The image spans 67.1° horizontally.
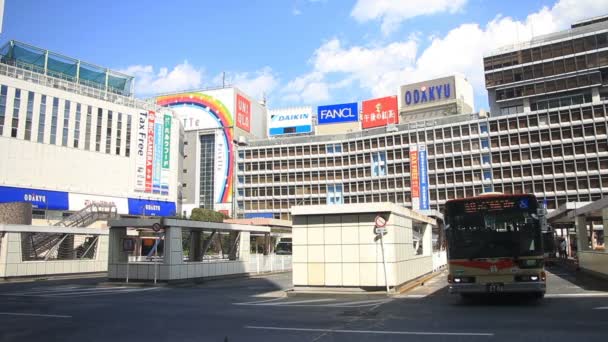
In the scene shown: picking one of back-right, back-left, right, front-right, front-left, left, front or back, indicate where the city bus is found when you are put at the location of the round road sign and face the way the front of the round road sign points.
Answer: front-left

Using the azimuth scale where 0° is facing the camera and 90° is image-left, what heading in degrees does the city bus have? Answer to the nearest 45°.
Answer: approximately 0°
